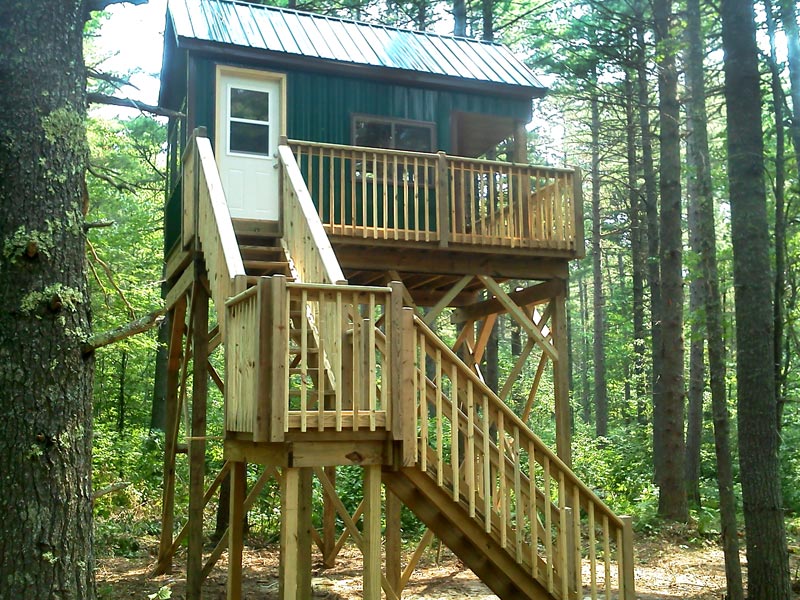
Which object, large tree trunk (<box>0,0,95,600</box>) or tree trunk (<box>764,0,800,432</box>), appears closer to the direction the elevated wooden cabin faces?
the large tree trunk

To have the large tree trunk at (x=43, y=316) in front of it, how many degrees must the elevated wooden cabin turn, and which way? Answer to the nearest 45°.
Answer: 0° — it already faces it

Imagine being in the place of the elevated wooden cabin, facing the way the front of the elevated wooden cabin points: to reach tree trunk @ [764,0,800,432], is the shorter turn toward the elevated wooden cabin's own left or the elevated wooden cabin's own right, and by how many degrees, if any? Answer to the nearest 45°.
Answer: approximately 90° to the elevated wooden cabin's own left

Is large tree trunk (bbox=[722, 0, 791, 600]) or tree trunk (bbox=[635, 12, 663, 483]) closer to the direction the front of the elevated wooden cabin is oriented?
the large tree trunk

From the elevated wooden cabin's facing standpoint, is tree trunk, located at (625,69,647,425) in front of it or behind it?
behind

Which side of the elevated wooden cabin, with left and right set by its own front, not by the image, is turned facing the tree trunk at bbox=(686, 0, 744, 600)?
left

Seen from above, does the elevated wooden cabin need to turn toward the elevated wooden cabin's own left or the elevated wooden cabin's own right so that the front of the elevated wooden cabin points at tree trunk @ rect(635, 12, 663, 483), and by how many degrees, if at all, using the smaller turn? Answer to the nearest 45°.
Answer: approximately 135° to the elevated wooden cabin's own left

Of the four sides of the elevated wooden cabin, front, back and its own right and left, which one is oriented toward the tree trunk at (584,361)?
back

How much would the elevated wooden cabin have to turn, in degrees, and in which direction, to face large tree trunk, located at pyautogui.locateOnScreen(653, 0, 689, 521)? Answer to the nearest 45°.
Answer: approximately 135° to its left

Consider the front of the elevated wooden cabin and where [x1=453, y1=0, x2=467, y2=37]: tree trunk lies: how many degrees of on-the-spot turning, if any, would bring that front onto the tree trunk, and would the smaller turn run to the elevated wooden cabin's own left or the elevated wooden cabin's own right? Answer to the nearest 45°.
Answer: approximately 180°

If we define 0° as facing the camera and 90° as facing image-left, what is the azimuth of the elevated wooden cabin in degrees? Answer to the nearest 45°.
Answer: approximately 0°
